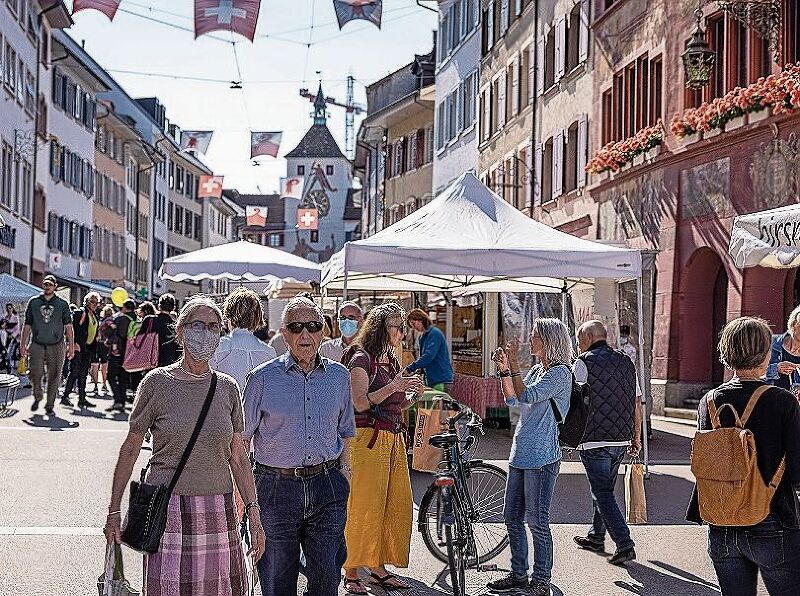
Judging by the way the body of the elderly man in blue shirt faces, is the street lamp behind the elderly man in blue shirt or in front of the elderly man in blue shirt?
behind

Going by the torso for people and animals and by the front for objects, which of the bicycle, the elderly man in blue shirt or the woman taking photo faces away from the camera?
the bicycle

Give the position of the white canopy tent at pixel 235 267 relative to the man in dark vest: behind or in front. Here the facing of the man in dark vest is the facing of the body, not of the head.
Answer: in front

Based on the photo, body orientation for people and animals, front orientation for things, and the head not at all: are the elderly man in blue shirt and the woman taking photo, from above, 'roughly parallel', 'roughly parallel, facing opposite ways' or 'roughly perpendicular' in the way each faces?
roughly perpendicular

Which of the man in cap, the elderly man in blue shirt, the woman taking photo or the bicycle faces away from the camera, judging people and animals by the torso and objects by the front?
the bicycle

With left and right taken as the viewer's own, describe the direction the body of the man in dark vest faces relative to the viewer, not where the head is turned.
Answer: facing away from the viewer and to the left of the viewer

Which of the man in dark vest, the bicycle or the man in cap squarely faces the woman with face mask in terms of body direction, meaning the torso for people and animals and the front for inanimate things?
the man in cap

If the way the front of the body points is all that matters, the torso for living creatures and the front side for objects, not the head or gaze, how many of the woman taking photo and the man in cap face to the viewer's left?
1

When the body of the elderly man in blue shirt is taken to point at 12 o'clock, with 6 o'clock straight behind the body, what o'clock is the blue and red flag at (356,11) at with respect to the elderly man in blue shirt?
The blue and red flag is roughly at 6 o'clock from the elderly man in blue shirt.

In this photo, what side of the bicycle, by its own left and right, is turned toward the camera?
back

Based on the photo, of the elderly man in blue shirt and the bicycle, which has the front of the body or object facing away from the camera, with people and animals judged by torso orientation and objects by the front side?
the bicycle

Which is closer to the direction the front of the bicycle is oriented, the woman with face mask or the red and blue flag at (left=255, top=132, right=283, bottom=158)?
the red and blue flag

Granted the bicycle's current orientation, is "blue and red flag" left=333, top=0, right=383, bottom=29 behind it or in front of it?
in front

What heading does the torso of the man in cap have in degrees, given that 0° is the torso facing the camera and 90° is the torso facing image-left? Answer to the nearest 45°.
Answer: approximately 0°

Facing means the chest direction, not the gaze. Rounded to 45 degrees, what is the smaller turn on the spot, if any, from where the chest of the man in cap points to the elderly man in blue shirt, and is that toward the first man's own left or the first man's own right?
0° — they already face them
